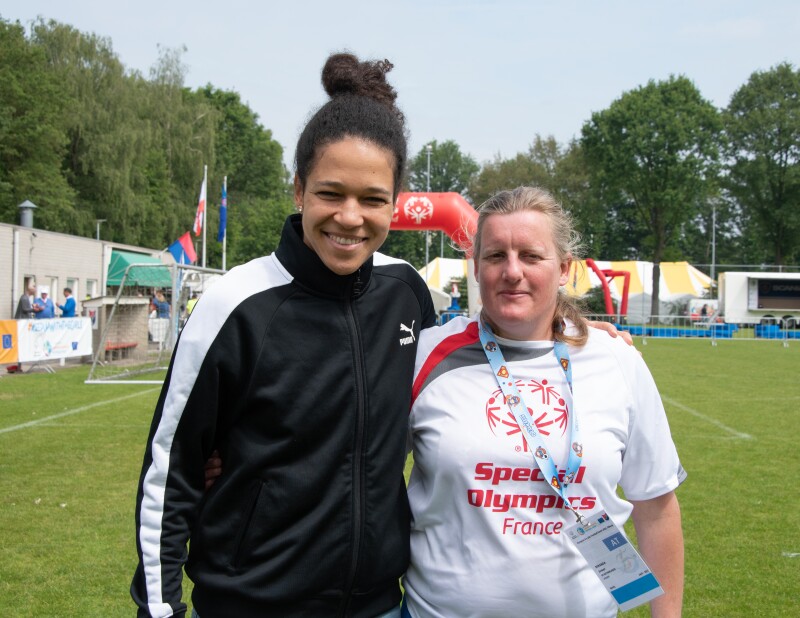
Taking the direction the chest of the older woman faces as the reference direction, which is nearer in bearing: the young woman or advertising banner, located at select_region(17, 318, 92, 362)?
the young woman

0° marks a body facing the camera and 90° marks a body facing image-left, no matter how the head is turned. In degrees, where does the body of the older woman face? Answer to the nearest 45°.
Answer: approximately 0°

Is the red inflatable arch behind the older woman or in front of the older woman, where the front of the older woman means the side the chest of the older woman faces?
behind

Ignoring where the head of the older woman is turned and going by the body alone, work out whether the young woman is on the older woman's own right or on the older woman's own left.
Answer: on the older woman's own right

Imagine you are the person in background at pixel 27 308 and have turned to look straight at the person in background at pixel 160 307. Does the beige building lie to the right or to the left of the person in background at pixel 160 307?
left

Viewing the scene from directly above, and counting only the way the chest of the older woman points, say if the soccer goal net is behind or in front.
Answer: behind

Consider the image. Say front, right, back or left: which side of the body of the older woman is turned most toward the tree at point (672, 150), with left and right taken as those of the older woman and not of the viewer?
back

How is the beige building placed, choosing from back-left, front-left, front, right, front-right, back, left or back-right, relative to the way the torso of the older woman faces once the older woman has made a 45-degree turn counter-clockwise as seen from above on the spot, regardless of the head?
back

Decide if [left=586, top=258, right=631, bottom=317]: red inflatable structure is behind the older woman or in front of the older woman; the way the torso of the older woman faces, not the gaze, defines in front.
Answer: behind

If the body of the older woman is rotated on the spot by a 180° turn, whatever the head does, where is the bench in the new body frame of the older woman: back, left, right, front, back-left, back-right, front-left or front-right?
front-left

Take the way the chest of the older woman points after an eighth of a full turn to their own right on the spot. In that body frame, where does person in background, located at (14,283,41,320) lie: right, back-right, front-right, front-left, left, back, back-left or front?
right

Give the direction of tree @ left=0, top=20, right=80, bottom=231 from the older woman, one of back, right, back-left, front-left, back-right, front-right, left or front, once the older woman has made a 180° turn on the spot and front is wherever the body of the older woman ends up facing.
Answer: front-left
